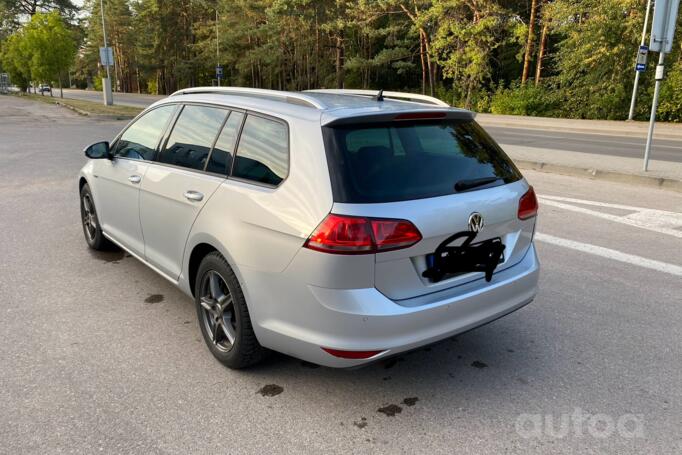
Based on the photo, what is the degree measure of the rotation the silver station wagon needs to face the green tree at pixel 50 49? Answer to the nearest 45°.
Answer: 0° — it already faces it

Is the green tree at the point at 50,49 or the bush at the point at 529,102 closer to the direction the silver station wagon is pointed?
the green tree

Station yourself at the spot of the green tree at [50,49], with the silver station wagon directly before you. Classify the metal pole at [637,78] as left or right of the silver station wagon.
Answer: left

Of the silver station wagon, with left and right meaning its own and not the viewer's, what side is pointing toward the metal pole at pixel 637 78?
right

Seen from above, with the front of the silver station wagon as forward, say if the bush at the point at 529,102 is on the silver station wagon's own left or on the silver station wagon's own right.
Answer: on the silver station wagon's own right

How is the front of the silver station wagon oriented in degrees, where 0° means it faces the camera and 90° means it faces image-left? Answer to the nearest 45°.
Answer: approximately 135°
